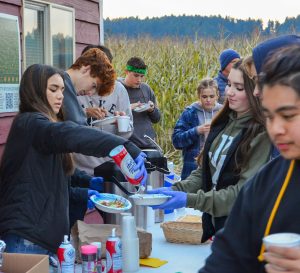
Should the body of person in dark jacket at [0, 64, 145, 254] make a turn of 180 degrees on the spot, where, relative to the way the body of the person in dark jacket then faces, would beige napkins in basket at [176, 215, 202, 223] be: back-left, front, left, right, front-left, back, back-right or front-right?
back-right

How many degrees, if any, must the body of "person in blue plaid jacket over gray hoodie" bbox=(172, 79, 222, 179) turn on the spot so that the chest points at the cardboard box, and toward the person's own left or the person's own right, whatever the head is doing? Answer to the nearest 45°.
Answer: approximately 45° to the person's own right

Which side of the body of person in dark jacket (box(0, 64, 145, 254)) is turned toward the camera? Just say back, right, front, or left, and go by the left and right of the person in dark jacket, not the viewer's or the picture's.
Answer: right

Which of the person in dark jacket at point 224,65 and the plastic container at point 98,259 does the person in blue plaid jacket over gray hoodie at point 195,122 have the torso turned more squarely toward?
the plastic container

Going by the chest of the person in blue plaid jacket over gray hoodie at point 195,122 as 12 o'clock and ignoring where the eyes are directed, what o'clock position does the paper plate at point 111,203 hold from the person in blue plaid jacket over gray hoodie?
The paper plate is roughly at 2 o'clock from the person in blue plaid jacket over gray hoodie.

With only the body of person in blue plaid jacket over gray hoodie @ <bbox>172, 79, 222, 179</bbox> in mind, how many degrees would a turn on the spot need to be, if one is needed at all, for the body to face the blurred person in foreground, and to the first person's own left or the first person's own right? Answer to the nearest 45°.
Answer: approximately 45° to the first person's own right
